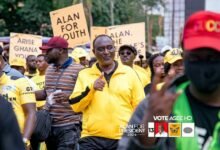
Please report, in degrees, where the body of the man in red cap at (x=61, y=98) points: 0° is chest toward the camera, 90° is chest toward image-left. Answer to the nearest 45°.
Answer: approximately 45°

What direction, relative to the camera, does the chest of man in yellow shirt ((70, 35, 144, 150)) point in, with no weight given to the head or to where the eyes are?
toward the camera

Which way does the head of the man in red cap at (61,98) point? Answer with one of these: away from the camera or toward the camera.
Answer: toward the camera

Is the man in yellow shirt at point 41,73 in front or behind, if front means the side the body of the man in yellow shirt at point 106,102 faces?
behind

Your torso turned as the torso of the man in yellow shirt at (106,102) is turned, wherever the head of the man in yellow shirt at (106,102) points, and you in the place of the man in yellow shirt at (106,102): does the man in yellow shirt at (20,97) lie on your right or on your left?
on your right

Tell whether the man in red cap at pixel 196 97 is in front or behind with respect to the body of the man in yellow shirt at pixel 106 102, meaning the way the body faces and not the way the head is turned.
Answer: in front

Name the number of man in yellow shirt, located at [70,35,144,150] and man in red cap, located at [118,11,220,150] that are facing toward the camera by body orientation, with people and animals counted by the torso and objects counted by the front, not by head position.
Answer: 2
